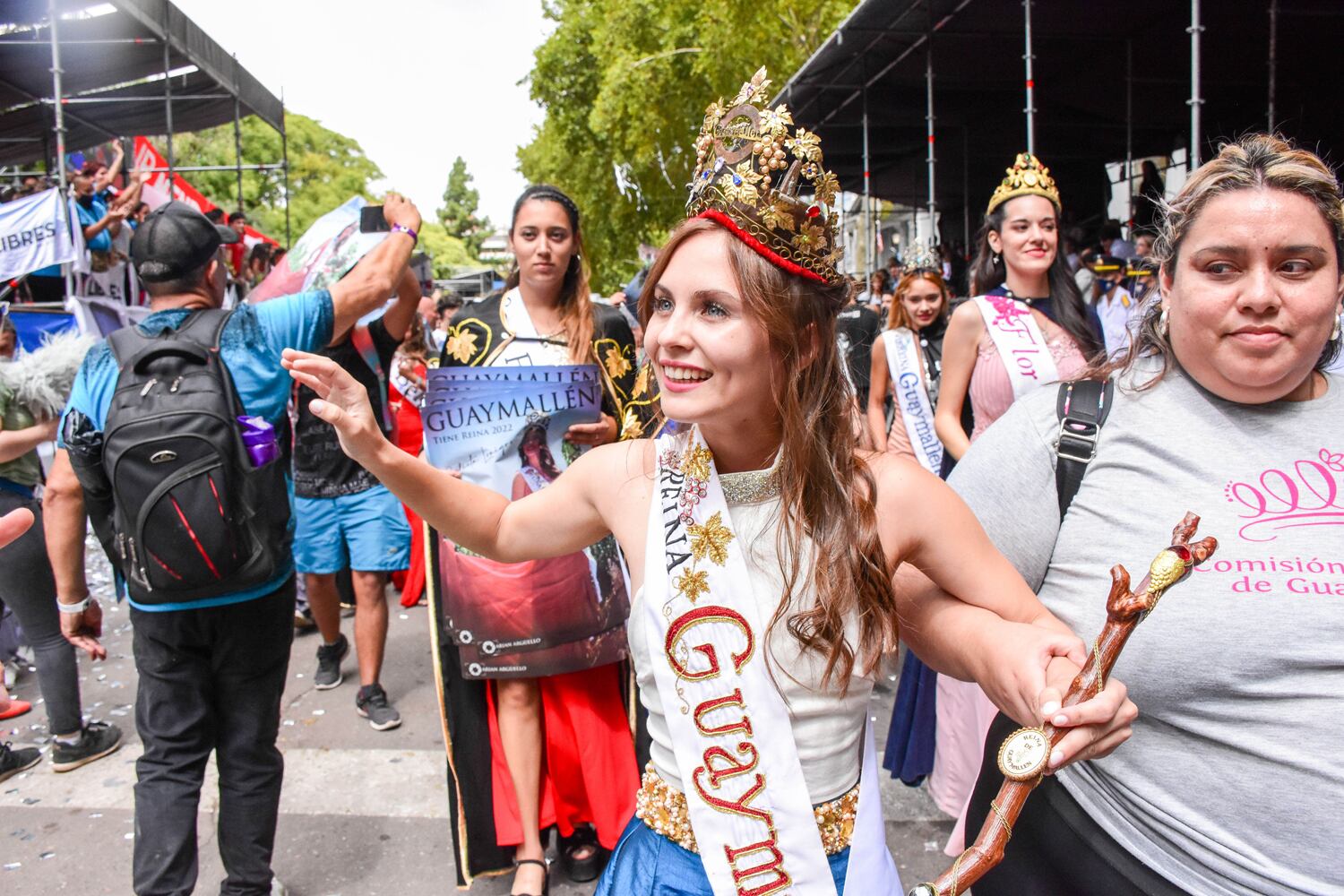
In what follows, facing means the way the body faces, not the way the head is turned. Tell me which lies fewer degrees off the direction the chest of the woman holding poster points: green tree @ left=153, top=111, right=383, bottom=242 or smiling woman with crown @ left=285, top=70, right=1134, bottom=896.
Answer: the smiling woman with crown

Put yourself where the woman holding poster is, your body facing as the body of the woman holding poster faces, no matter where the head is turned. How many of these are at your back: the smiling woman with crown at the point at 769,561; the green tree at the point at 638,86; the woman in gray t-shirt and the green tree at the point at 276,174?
2

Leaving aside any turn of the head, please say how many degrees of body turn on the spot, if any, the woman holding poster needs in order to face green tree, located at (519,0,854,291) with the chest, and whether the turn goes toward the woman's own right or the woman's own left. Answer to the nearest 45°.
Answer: approximately 180°

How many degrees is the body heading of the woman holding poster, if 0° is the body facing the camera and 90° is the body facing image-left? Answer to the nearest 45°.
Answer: approximately 0°

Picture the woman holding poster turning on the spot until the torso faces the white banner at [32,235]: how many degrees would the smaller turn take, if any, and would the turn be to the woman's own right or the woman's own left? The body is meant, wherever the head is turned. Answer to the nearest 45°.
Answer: approximately 135° to the woman's own right

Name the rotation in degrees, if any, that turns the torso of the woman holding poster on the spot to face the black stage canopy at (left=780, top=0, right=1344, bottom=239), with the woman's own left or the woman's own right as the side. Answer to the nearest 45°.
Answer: approximately 135° to the woman's own left

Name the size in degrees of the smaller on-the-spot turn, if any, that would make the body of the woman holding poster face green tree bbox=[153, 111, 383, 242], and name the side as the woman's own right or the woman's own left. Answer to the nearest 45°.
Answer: approximately 180°

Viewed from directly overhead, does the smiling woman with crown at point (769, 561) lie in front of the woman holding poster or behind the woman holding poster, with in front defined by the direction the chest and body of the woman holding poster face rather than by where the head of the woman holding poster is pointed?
in front

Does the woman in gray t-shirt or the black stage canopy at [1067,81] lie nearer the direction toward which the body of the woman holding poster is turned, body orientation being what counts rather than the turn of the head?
the woman in gray t-shirt
